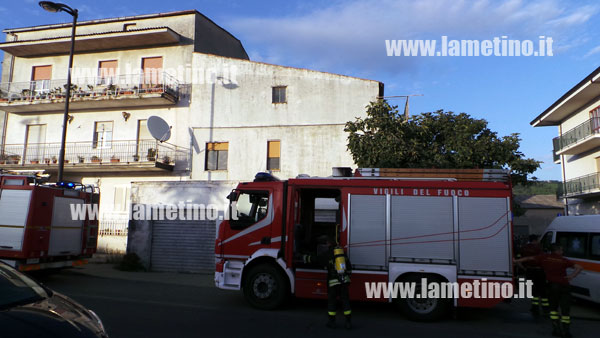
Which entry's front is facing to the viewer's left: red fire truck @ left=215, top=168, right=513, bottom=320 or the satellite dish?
the red fire truck

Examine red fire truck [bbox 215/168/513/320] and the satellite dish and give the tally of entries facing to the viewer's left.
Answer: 1

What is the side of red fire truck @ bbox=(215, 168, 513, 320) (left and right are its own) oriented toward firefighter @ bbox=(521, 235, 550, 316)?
back

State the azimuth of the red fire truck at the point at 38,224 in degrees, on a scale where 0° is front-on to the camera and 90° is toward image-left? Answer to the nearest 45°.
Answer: approximately 135°

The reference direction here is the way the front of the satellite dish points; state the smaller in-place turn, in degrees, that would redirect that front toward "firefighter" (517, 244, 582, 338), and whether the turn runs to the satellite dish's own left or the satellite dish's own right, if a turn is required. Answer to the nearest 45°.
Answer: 0° — it already faces them

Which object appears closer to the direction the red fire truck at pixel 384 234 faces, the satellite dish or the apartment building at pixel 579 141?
the satellite dish

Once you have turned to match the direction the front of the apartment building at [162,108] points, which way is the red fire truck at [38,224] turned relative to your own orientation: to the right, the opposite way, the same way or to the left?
to the right

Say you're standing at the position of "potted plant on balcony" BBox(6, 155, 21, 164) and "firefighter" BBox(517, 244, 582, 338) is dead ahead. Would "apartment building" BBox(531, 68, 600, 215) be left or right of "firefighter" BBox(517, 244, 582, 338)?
left

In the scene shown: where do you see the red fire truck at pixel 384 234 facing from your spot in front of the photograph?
facing to the left of the viewer
